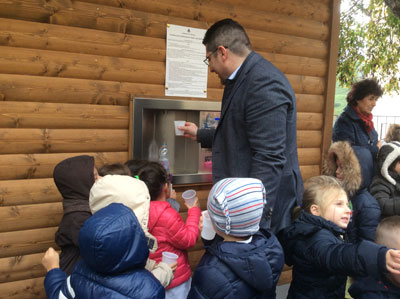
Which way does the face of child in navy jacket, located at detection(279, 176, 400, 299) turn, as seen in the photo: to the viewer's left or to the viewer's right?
to the viewer's right

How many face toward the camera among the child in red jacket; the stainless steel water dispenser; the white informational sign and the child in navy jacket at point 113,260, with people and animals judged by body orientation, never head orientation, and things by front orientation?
2

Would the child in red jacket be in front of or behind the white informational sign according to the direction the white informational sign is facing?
in front

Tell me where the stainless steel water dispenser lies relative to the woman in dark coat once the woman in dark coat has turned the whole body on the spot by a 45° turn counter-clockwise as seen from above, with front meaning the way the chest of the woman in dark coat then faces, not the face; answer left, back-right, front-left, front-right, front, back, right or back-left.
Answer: back-right

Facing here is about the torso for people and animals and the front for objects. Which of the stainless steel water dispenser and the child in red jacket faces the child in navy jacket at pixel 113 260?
the stainless steel water dispenser

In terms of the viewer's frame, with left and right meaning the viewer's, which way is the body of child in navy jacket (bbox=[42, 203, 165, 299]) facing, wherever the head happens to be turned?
facing away from the viewer

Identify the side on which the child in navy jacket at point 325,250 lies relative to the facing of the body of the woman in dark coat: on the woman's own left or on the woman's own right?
on the woman's own right

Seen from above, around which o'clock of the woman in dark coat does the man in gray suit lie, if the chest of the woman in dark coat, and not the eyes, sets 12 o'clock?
The man in gray suit is roughly at 2 o'clock from the woman in dark coat.

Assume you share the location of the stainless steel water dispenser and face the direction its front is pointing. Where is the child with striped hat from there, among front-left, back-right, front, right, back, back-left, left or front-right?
front

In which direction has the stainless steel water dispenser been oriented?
toward the camera

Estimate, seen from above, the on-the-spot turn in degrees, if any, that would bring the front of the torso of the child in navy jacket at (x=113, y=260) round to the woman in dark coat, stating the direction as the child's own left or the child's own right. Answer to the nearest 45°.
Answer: approximately 45° to the child's own right

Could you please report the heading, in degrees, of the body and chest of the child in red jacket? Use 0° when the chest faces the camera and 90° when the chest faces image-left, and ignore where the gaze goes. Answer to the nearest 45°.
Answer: approximately 225°

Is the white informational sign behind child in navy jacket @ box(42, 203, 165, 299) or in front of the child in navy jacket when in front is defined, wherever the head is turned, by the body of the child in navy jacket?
in front

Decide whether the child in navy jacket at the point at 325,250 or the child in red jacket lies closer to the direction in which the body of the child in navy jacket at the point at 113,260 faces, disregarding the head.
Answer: the child in red jacket

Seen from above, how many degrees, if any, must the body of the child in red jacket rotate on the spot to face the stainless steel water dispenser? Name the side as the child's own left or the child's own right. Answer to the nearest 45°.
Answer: approximately 45° to the child's own left

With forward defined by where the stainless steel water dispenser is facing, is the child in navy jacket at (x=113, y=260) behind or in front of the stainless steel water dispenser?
in front

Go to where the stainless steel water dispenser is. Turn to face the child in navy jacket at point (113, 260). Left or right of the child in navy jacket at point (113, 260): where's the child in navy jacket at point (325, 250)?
left
